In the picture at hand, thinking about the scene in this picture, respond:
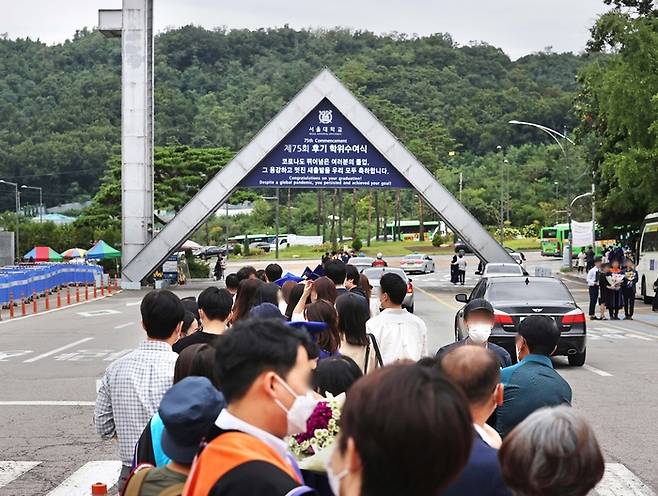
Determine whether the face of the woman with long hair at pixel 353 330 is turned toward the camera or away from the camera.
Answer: away from the camera

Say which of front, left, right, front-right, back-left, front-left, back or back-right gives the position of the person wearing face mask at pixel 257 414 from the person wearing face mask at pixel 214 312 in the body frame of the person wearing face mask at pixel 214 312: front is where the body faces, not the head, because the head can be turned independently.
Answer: back

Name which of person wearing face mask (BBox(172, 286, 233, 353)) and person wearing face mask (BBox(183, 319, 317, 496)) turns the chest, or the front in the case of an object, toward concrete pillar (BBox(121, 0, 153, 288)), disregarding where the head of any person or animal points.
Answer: person wearing face mask (BBox(172, 286, 233, 353))

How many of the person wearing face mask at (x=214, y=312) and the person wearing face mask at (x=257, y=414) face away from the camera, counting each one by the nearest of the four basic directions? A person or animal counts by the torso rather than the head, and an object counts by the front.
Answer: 1

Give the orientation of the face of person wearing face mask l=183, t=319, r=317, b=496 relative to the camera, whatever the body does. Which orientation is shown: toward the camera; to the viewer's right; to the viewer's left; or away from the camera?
to the viewer's right

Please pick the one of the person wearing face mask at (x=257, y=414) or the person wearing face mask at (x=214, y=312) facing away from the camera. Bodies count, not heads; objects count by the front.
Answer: the person wearing face mask at (x=214, y=312)

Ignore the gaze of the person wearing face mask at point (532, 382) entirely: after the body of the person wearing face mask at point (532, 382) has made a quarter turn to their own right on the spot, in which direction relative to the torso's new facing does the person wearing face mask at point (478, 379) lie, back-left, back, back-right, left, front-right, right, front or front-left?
back-right

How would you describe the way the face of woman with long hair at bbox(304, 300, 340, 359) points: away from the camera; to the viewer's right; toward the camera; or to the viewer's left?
away from the camera

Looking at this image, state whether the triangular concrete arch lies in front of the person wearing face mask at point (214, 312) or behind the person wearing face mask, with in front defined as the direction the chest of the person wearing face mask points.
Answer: in front
